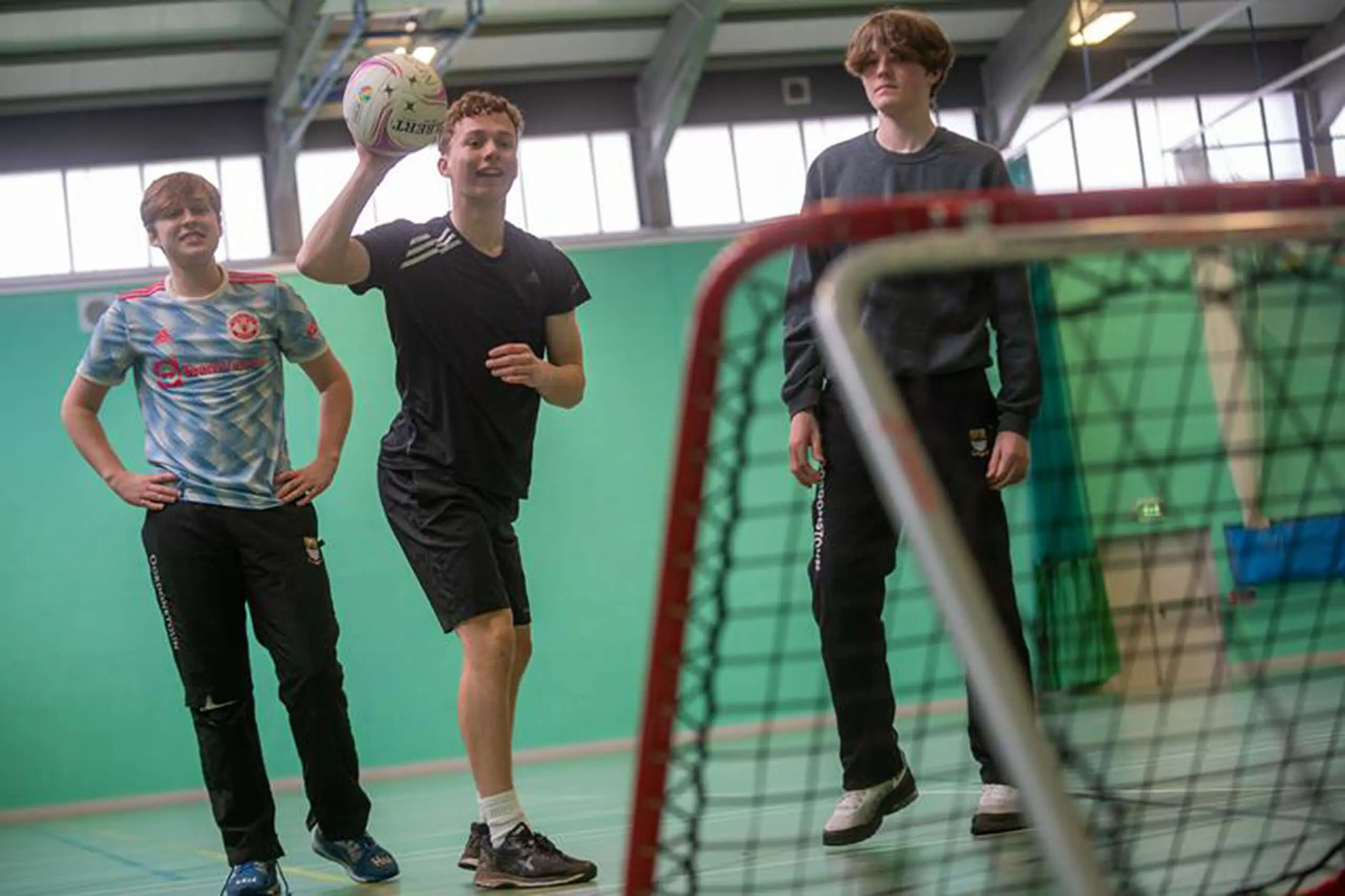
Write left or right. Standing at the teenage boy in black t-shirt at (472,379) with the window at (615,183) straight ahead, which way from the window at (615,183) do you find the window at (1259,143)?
right

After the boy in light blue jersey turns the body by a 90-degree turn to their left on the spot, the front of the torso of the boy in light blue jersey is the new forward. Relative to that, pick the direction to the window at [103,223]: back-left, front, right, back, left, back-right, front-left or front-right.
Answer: left

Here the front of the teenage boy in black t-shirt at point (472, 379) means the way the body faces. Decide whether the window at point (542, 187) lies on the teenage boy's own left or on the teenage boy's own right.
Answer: on the teenage boy's own left

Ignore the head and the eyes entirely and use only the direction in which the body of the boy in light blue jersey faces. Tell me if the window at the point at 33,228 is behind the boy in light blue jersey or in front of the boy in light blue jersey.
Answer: behind

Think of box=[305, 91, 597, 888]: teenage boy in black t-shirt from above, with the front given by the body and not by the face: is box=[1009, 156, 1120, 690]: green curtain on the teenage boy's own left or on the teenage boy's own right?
on the teenage boy's own left

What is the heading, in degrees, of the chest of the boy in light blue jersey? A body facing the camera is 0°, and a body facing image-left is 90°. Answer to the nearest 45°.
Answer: approximately 0°

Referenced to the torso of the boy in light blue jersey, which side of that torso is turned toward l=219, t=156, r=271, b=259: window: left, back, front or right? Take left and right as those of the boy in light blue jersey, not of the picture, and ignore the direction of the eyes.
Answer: back

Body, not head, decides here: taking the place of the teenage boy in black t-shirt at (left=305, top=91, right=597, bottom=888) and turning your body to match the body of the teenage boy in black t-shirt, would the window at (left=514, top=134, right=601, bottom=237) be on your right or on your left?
on your left
